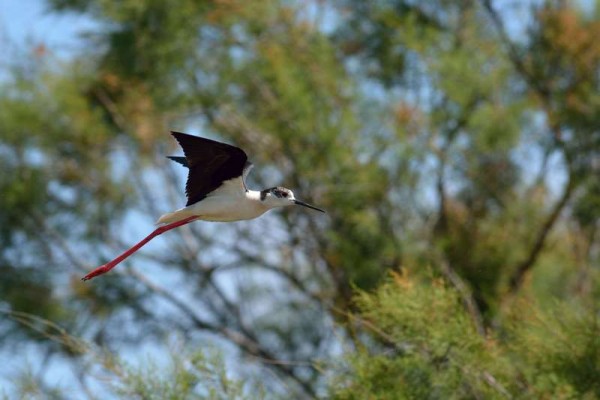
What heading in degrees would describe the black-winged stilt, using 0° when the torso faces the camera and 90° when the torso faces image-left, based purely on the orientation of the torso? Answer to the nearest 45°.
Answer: approximately 270°
